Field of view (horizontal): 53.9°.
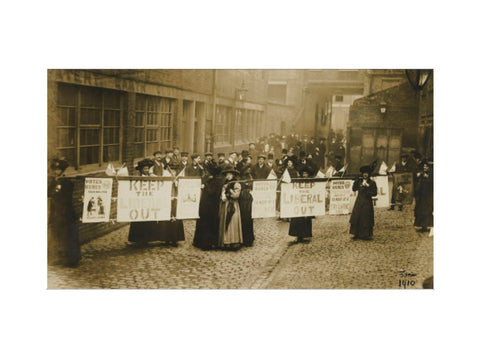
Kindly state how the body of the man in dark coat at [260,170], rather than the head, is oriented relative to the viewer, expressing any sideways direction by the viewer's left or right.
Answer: facing the viewer

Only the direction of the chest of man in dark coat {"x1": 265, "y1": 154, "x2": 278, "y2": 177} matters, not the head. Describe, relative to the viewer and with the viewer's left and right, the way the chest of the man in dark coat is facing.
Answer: facing the viewer

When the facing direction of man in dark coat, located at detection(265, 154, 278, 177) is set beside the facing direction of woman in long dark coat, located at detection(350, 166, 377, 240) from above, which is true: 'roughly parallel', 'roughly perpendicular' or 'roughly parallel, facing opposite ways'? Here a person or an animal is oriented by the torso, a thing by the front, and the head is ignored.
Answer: roughly parallel

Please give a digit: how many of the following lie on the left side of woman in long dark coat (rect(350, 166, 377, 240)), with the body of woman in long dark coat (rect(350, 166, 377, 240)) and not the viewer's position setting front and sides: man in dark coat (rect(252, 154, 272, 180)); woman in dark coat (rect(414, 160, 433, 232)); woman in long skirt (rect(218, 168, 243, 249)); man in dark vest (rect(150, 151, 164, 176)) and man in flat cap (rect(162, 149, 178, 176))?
1

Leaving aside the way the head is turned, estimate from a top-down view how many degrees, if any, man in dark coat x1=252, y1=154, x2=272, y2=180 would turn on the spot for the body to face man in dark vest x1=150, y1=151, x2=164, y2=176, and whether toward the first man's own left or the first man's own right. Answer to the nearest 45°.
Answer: approximately 90° to the first man's own right

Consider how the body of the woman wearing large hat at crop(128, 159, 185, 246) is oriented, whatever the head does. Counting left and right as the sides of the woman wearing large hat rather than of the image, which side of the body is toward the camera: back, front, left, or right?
front

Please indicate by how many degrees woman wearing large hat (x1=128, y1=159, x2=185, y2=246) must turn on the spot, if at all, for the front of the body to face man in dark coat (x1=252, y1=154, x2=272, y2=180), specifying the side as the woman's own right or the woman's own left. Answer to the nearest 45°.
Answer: approximately 90° to the woman's own left

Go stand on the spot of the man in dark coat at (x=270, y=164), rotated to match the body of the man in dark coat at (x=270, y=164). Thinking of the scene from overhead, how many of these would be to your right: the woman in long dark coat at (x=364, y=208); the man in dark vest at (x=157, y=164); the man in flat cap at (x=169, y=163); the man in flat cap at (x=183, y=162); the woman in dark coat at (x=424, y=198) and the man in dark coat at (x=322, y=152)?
3

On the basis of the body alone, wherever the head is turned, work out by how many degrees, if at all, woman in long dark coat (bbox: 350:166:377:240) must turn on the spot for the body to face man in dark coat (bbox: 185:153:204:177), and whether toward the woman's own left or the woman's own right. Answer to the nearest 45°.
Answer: approximately 90° to the woman's own right

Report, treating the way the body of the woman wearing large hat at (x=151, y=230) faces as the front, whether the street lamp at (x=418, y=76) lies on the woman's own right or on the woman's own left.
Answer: on the woman's own left

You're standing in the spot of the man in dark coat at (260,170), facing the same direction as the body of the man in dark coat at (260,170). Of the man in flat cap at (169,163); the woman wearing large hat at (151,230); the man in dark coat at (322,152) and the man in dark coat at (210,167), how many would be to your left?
1

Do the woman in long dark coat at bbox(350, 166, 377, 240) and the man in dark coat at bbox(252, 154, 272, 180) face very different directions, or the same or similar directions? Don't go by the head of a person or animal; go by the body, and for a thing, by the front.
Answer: same or similar directions
